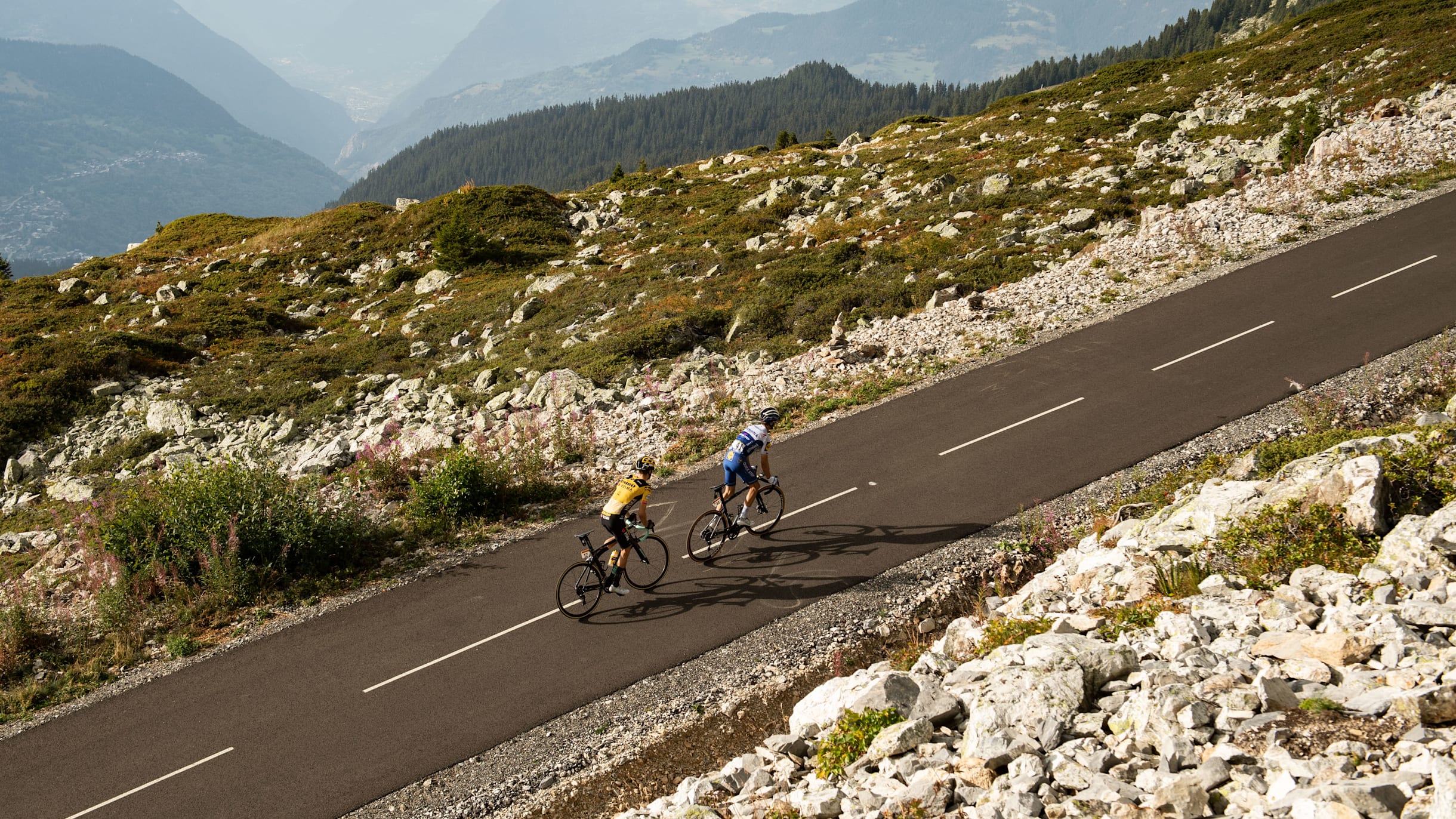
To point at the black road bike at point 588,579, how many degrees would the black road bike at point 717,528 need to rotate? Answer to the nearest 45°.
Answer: approximately 180°

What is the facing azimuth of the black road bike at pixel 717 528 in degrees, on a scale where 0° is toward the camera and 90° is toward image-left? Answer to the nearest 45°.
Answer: approximately 225°

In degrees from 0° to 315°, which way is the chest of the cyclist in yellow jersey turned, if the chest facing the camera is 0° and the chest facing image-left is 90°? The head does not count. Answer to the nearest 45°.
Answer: approximately 225°

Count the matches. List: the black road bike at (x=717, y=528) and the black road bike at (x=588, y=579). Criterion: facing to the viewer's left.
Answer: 0

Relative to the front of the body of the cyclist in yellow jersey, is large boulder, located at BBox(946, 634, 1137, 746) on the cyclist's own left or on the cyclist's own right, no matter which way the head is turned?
on the cyclist's own right

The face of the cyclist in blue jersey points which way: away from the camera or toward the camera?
away from the camera

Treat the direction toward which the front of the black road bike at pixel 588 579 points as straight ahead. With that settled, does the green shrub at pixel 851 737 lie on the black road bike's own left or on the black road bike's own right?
on the black road bike's own right

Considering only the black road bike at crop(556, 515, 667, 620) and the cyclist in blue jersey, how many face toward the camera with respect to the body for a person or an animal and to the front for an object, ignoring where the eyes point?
0

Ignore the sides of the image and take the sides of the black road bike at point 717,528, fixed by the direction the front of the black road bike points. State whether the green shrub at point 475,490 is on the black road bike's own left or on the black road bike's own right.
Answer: on the black road bike's own left

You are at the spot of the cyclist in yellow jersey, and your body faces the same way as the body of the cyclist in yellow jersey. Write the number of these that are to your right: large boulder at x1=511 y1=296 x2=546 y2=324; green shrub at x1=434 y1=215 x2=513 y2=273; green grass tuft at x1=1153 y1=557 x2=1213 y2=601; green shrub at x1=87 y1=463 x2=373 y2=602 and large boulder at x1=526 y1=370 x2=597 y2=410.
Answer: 1

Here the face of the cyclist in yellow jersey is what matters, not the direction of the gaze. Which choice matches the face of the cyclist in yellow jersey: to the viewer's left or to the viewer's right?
to the viewer's right
